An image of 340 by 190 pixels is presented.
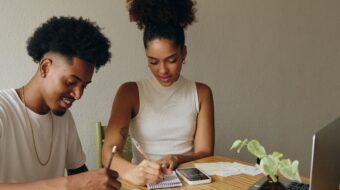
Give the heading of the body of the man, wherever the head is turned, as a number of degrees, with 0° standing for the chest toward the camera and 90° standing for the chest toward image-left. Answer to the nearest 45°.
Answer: approximately 315°

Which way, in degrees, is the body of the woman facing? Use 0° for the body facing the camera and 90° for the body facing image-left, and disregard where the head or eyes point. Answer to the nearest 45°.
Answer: approximately 0°

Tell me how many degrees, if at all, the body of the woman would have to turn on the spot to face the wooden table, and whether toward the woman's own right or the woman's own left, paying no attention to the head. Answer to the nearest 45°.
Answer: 0° — they already face it

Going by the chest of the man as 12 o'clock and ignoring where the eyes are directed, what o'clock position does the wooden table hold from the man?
The wooden table is roughly at 11 o'clock from the man.

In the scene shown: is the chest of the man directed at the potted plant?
yes
